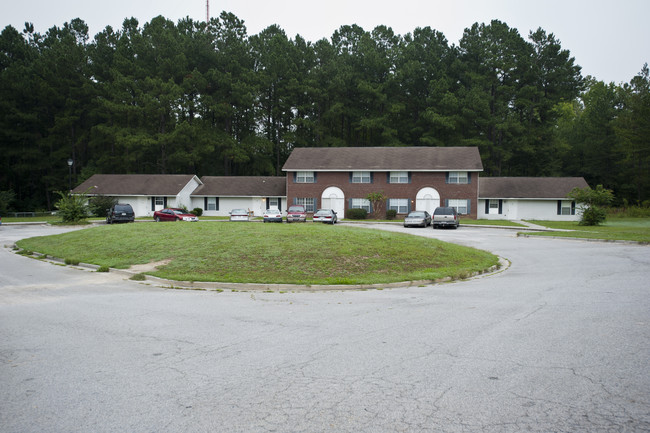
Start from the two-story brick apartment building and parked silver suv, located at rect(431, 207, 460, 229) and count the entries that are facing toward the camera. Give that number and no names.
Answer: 1

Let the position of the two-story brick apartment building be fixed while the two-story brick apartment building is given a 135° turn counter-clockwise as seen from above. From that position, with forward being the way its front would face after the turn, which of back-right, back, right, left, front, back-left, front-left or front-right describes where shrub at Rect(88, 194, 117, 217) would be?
back-left

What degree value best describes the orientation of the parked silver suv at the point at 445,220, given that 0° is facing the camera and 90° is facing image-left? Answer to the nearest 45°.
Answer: approximately 180°

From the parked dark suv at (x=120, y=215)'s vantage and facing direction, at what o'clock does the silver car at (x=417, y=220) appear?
The silver car is roughly at 4 o'clock from the parked dark suv.

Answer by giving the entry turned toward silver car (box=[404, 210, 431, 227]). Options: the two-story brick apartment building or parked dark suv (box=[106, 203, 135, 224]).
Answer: the two-story brick apartment building

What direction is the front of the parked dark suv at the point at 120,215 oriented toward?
away from the camera

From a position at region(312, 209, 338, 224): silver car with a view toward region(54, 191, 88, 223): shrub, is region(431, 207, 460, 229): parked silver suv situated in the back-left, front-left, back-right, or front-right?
back-left
